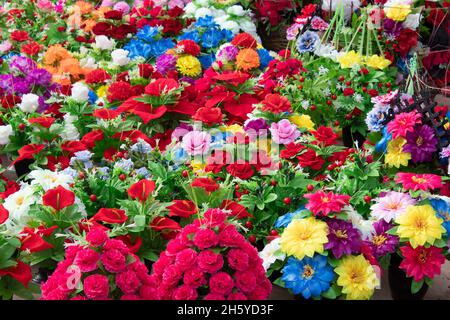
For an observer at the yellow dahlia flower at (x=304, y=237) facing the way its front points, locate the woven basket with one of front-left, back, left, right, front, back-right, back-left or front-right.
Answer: back

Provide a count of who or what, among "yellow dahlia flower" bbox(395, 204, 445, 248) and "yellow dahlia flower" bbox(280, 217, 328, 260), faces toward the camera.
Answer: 2

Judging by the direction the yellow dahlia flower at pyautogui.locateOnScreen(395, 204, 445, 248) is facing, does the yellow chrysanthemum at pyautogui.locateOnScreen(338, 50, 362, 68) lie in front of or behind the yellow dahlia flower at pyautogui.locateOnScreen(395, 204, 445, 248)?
behind

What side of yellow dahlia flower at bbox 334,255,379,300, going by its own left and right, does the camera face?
front

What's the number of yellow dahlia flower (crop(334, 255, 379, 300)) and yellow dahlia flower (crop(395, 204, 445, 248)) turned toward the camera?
2

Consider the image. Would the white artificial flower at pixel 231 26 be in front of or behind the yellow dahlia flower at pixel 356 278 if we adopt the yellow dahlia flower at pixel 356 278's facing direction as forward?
behind

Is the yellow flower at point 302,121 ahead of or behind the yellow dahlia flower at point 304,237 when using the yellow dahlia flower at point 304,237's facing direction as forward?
behind

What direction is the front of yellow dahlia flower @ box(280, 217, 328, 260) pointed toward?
toward the camera

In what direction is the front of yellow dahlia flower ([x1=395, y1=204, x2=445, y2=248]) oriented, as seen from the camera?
facing the viewer

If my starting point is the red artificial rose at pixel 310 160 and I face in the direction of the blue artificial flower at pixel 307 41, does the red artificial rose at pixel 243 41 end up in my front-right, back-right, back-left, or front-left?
front-left

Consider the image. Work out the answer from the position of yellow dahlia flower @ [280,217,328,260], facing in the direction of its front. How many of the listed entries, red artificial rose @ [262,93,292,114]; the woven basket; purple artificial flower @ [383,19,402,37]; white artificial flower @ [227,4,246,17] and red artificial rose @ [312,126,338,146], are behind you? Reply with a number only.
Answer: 5

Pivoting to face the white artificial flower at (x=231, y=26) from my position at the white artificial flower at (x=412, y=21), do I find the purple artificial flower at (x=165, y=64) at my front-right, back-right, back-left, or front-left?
front-left

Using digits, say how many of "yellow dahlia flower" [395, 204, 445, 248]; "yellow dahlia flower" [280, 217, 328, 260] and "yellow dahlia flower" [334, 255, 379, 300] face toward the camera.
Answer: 3
